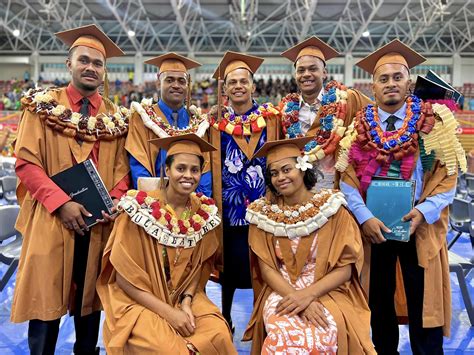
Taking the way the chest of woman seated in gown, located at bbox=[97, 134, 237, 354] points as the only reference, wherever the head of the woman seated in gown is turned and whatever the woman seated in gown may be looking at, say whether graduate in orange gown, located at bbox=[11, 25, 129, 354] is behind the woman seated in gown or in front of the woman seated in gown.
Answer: behind

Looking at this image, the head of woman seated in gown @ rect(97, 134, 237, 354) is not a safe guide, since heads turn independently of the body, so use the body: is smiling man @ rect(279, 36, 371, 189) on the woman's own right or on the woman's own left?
on the woman's own left

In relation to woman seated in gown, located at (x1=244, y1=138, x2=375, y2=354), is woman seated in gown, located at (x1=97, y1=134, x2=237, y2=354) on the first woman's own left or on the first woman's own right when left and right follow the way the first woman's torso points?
on the first woman's own right

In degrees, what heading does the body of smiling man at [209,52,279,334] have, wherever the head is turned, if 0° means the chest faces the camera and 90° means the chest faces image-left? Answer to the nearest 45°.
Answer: approximately 0°

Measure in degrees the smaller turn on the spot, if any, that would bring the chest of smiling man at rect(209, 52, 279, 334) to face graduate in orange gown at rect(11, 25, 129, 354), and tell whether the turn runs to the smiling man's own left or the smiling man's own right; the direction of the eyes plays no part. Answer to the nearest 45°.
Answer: approximately 45° to the smiling man's own right

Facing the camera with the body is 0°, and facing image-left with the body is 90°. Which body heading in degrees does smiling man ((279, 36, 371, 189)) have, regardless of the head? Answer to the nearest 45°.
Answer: approximately 45°

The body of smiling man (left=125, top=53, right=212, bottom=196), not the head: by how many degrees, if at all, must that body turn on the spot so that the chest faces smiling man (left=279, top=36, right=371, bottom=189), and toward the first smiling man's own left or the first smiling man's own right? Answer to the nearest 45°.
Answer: approximately 90° to the first smiling man's own left
